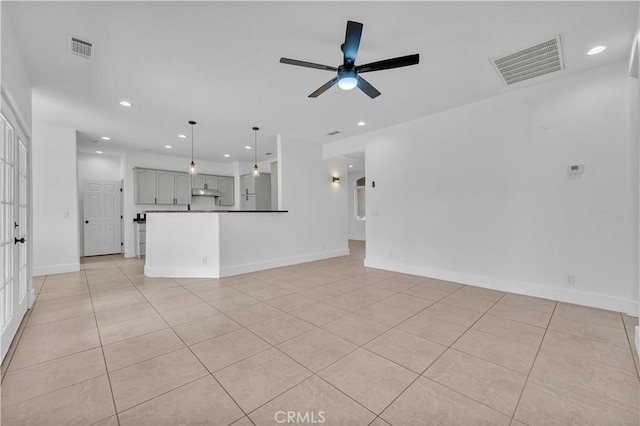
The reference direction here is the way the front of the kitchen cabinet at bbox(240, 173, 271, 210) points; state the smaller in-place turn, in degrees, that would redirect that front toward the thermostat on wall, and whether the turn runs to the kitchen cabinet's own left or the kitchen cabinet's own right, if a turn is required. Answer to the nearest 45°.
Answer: approximately 90° to the kitchen cabinet's own left

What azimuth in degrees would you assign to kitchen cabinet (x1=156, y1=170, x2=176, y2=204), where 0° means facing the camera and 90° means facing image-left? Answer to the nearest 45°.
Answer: approximately 0°

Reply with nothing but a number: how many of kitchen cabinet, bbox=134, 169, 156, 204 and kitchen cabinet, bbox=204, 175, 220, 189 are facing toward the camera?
2

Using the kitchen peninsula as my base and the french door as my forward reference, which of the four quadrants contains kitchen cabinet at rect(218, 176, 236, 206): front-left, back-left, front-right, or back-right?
back-right

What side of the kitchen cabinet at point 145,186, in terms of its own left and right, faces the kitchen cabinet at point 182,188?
left

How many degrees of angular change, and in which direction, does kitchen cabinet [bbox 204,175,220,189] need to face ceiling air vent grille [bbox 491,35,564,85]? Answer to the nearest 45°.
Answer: approximately 45° to its left

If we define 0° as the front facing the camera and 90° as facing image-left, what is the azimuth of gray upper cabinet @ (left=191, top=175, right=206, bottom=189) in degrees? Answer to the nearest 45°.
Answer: approximately 0°

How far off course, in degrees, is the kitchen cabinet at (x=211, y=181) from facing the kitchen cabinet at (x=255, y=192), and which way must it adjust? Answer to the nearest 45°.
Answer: approximately 90° to its left

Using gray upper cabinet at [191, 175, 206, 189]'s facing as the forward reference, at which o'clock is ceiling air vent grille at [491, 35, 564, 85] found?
The ceiling air vent grille is roughly at 11 o'clock from the gray upper cabinet.
